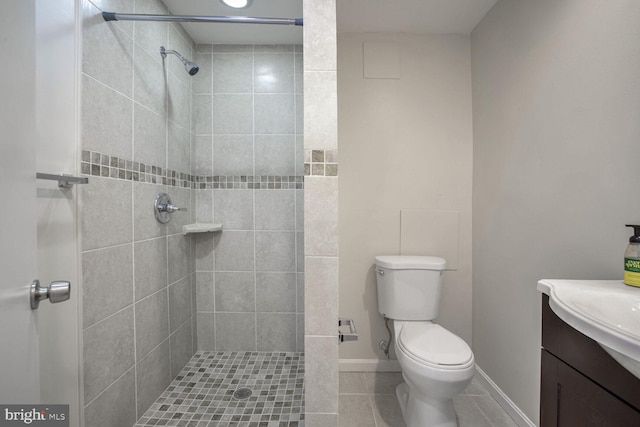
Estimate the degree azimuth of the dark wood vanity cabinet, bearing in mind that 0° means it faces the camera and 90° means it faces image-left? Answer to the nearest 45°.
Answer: approximately 45°

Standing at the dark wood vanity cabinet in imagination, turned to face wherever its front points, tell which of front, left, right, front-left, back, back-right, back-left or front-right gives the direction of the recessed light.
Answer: front-right

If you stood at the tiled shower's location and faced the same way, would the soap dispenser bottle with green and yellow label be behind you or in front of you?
in front
